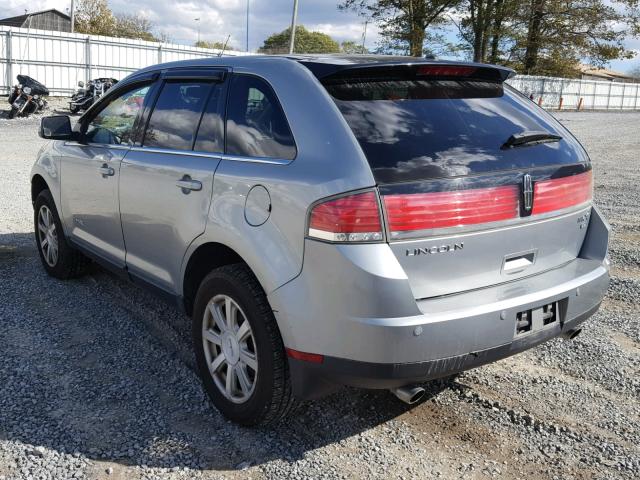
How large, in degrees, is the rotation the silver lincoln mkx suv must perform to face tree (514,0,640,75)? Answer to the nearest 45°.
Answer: approximately 45° to its right

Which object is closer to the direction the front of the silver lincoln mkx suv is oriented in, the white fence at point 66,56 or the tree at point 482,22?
the white fence

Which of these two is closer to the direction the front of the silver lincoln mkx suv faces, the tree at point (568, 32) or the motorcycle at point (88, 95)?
the motorcycle

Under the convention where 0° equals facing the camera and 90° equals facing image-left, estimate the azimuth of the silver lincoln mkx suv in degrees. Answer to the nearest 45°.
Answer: approximately 135°

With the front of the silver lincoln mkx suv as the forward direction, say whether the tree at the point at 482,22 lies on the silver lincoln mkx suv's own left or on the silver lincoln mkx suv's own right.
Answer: on the silver lincoln mkx suv's own right

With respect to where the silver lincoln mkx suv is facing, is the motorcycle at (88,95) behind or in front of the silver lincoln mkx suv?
in front

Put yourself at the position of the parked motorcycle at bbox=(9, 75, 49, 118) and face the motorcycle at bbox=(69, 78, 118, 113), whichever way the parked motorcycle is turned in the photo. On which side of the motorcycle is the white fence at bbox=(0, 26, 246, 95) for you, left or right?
left

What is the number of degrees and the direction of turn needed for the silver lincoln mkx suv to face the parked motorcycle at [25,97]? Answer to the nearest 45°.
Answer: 0° — it already faces it
